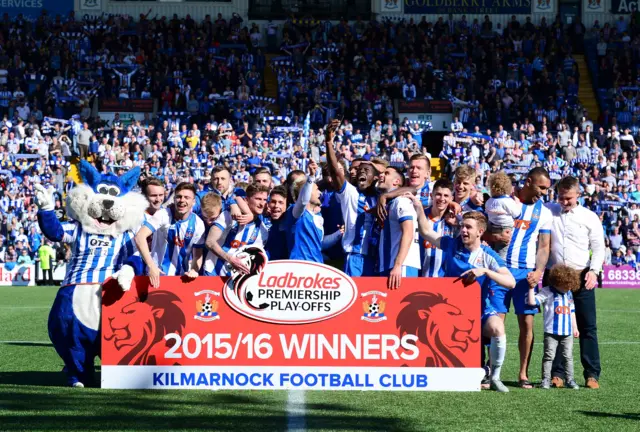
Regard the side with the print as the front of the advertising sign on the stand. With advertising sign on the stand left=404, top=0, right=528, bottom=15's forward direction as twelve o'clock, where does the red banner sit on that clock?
The red banner is roughly at 12 o'clock from the advertising sign on the stand.

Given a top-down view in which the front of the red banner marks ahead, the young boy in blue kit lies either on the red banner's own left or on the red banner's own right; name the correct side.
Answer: on the red banner's own left

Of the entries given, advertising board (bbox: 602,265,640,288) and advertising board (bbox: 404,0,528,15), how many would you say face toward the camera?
2

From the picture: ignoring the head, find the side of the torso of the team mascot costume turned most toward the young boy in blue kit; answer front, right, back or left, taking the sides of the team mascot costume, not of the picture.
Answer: left

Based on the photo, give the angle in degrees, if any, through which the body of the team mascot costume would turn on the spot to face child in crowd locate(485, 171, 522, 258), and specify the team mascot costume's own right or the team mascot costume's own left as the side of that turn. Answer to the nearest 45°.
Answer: approximately 90° to the team mascot costume's own left

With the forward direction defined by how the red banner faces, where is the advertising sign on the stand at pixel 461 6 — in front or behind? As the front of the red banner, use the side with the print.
behind
